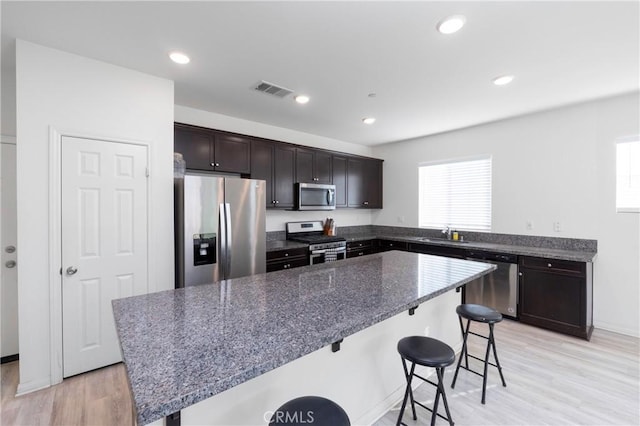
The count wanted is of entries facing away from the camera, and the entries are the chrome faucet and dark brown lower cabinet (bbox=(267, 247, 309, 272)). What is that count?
0

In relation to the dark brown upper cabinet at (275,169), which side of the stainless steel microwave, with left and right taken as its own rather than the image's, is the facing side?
right

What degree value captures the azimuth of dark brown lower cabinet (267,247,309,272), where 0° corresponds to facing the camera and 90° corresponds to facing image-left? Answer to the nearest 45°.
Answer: approximately 315°

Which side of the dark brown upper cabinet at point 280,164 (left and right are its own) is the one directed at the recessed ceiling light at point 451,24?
front

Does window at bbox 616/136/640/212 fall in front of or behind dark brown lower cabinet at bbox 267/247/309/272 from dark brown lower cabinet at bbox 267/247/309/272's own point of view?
in front

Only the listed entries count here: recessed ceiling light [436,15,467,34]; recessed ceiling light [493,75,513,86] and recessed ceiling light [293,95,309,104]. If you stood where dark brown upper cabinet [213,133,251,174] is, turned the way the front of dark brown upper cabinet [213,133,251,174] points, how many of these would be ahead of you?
3

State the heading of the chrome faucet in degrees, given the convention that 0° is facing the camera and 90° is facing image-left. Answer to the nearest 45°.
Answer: approximately 45°

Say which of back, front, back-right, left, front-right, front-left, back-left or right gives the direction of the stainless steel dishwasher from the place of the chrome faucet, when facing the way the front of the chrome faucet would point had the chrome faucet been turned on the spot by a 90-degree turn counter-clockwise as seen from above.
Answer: front

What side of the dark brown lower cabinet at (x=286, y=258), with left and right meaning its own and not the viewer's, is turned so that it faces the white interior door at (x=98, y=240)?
right

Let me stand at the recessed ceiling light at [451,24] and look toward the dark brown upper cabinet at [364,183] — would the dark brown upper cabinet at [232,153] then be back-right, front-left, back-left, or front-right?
front-left

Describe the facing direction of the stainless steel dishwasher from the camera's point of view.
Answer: facing the viewer

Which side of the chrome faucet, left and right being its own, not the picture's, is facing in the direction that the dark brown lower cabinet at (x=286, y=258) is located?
front

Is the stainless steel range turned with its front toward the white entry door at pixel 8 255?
no

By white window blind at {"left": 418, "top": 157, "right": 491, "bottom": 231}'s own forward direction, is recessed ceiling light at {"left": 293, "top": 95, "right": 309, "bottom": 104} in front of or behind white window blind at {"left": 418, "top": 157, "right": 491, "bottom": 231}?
in front
